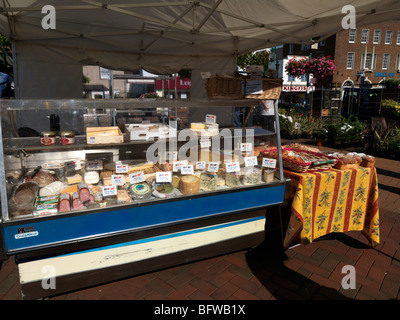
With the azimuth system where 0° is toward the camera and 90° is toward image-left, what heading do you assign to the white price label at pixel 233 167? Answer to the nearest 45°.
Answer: approximately 0°

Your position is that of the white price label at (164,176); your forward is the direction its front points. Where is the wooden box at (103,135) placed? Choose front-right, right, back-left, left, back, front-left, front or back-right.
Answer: right

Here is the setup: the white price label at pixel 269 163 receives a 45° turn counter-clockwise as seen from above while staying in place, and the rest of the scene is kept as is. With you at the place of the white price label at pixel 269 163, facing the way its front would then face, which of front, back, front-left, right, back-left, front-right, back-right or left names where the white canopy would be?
back

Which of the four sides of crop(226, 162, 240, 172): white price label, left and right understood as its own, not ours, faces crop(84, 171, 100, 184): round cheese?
right

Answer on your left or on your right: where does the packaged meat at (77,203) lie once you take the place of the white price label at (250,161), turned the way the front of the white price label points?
on your right

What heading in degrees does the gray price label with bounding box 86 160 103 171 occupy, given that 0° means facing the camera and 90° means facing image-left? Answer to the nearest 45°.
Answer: approximately 0°
